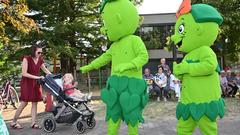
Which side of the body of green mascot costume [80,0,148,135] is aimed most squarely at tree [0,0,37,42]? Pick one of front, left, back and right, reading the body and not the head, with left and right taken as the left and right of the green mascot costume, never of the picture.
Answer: right

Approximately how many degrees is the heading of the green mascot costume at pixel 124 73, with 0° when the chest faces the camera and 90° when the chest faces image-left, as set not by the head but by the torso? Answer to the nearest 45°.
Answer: approximately 45°

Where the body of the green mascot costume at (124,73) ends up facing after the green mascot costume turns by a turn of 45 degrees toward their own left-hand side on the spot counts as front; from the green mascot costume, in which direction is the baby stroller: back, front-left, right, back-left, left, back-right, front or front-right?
back-right

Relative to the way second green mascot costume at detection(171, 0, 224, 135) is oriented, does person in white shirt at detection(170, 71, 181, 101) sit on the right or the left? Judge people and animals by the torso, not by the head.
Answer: on its right

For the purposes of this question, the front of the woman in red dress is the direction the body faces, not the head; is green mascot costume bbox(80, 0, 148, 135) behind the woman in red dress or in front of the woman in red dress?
in front

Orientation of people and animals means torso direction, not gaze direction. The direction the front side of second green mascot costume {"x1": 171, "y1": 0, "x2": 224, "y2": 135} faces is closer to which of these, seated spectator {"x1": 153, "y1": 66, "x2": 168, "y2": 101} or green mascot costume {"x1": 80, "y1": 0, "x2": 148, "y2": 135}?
the green mascot costume

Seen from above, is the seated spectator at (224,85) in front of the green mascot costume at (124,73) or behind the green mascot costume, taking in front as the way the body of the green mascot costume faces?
behind

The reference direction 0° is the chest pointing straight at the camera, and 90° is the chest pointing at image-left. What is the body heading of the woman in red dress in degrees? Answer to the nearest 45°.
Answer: approximately 315°
